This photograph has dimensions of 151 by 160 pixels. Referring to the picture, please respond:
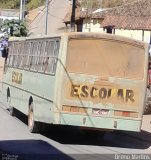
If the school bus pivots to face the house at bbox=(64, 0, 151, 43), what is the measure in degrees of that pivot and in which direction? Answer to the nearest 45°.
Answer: approximately 45° to its right

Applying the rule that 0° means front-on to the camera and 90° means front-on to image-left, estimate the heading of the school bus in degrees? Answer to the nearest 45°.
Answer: approximately 135°
